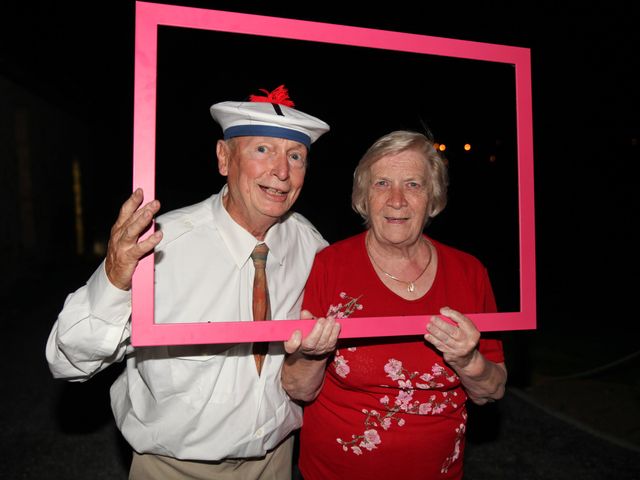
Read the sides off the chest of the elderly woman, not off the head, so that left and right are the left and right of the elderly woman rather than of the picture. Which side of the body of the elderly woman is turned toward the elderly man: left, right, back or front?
right

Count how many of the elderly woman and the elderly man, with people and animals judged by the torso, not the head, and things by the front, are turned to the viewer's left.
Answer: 0

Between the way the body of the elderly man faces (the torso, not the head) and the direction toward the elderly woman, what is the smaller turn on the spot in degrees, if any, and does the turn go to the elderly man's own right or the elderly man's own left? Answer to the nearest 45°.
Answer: approximately 45° to the elderly man's own left

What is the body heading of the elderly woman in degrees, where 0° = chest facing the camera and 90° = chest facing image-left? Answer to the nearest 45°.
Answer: approximately 0°
